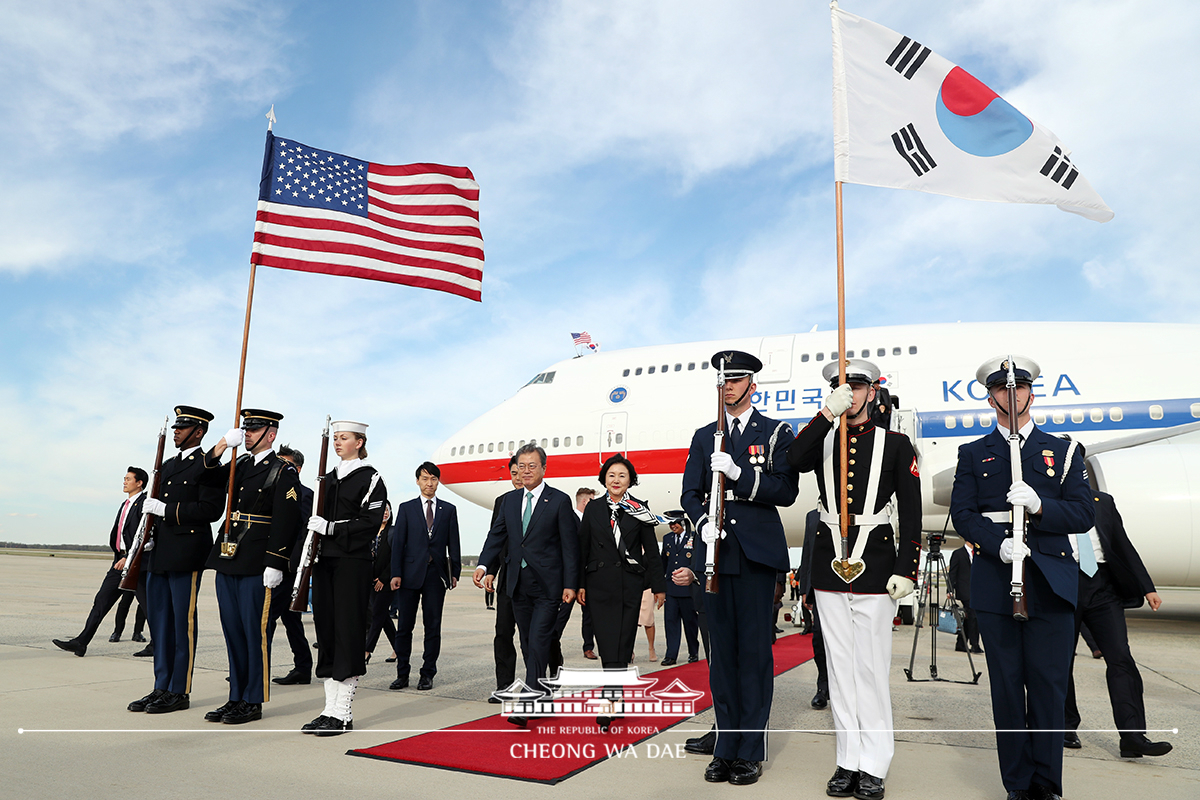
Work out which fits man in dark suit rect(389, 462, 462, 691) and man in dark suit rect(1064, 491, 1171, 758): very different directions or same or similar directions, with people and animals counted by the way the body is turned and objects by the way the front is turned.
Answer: same or similar directions

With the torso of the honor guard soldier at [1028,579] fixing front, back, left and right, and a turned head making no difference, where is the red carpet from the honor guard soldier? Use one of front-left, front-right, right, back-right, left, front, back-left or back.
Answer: right

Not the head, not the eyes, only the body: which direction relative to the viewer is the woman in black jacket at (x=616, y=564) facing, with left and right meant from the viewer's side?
facing the viewer

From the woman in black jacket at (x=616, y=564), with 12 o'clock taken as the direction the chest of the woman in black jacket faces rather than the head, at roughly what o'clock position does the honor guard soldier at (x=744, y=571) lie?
The honor guard soldier is roughly at 11 o'clock from the woman in black jacket.

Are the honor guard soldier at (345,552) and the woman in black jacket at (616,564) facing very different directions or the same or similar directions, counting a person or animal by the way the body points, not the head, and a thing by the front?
same or similar directions

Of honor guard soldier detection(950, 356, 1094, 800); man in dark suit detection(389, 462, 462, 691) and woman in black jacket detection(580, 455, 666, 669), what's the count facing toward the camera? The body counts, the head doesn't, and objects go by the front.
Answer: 3

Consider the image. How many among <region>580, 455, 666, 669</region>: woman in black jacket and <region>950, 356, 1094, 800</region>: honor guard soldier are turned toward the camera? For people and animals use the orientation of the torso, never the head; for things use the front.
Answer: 2

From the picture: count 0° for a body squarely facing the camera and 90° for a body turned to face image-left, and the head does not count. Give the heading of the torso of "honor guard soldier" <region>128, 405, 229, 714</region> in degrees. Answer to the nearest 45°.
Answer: approximately 45°

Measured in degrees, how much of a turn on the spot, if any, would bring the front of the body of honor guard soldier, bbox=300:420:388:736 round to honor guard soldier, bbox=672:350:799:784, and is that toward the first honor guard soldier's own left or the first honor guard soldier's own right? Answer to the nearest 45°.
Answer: approximately 90° to the first honor guard soldier's own left

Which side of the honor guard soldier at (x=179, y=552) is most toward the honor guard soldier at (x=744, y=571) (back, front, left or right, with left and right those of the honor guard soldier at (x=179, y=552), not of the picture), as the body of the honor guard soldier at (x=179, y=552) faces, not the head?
left

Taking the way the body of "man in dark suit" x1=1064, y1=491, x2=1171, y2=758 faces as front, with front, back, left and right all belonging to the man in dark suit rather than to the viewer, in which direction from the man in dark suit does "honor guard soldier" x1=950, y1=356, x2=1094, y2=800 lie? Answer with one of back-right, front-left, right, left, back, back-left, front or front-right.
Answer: front-right

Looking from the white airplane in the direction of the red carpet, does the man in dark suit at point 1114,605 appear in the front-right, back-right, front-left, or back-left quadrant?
front-left

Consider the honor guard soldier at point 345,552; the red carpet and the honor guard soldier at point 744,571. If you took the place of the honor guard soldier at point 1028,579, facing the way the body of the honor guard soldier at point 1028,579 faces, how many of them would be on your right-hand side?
3

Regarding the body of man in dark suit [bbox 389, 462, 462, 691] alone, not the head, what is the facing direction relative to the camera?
toward the camera

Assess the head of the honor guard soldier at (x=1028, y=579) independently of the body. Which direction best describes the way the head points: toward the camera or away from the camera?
toward the camera

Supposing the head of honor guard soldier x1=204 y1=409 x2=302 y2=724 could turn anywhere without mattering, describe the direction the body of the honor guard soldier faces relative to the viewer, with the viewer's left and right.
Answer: facing the viewer and to the left of the viewer

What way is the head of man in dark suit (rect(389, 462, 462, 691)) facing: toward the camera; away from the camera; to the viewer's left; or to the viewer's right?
toward the camera

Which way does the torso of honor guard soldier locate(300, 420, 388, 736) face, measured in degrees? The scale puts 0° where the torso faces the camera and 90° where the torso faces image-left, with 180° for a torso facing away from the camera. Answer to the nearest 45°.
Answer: approximately 45°
